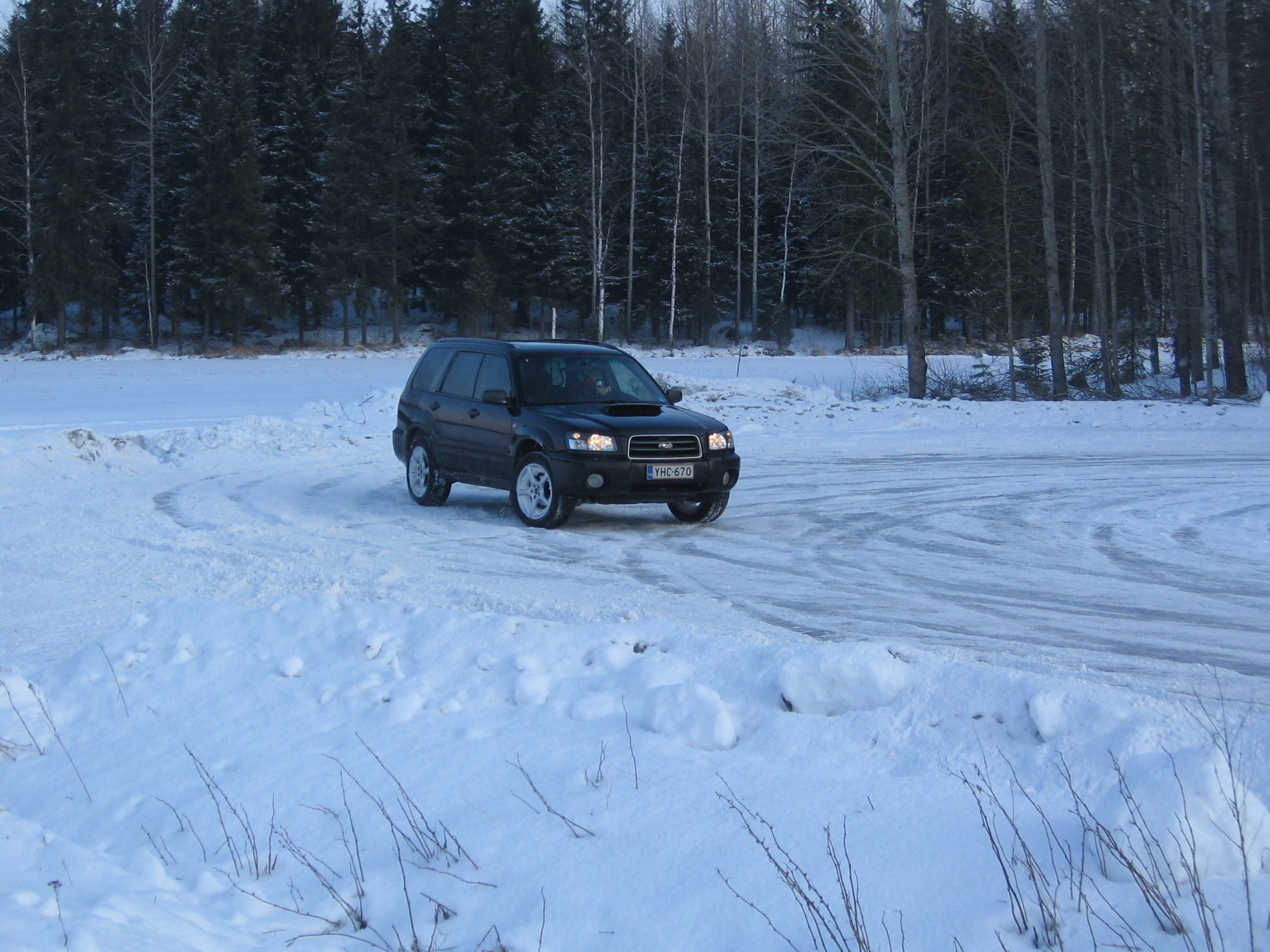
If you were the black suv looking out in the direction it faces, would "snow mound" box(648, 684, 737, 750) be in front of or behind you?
in front

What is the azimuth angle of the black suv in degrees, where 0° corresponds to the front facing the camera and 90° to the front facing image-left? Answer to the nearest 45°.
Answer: approximately 315°

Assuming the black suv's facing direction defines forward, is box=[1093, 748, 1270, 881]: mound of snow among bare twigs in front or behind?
in front

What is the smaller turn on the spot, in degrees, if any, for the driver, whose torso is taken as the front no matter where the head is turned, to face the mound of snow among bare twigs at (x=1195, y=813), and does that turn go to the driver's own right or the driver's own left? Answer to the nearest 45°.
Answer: approximately 45° to the driver's own right

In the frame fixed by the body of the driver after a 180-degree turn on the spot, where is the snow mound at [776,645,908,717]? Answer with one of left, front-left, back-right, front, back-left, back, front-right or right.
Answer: back-left

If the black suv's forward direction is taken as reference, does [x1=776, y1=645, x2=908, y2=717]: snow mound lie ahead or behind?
ahead

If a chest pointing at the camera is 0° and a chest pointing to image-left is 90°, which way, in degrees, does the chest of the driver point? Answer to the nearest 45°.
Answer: approximately 315°
